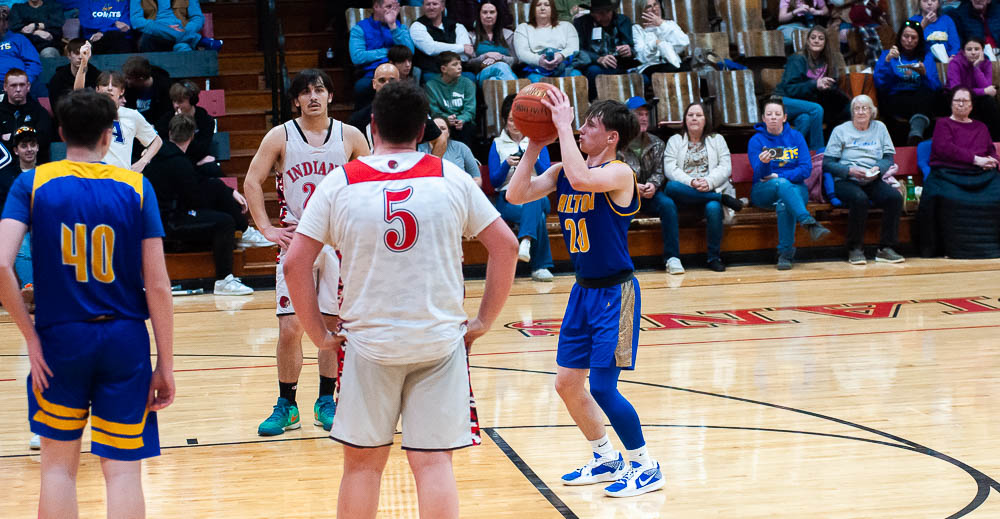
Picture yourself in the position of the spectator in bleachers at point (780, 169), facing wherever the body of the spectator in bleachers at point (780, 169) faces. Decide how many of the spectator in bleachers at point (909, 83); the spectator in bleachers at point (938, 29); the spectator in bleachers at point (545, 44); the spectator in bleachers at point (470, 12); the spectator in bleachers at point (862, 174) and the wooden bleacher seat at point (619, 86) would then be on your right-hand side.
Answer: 3

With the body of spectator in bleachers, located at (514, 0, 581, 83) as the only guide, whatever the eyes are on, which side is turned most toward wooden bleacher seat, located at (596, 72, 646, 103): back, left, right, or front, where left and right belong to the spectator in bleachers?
left

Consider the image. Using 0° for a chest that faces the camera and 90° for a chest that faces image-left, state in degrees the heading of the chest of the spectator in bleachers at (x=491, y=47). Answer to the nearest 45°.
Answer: approximately 0°

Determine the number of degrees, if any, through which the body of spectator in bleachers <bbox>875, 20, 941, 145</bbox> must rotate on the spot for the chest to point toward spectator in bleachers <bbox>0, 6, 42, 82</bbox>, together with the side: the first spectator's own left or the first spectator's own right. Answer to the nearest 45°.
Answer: approximately 45° to the first spectator's own right
